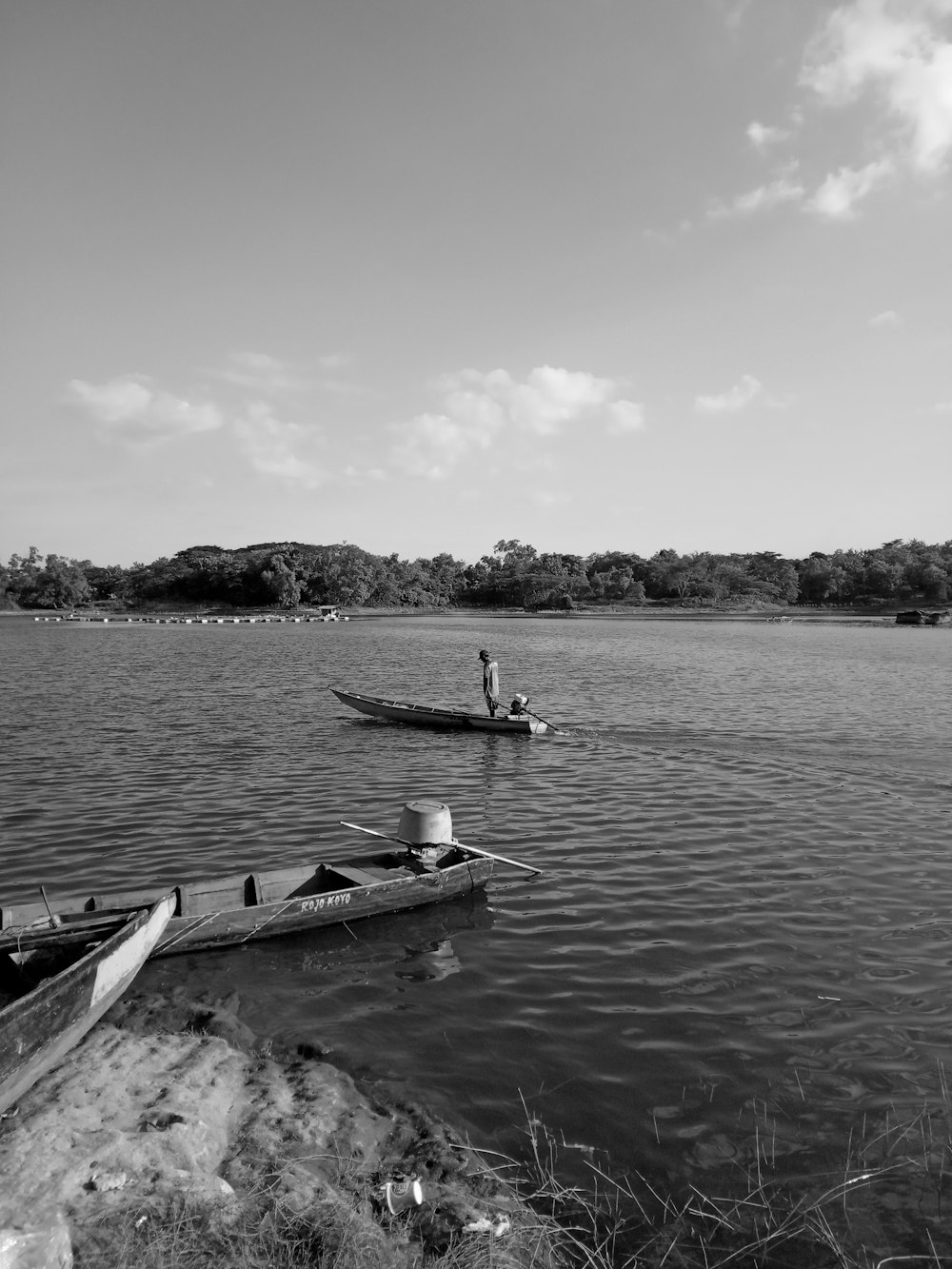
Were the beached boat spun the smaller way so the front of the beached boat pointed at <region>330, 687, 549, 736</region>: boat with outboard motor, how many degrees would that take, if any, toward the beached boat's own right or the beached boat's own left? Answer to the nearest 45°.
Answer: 0° — it already faces it

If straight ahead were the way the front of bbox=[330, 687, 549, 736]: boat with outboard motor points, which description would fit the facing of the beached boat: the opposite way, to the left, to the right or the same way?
to the right

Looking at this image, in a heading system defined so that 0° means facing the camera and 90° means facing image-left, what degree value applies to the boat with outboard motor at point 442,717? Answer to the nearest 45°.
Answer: approximately 135°

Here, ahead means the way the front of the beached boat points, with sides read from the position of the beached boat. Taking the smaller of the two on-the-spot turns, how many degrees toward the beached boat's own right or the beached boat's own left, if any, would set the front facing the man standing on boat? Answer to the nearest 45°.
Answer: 0° — it already faces them

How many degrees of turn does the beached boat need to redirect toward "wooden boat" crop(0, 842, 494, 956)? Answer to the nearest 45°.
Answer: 0° — it already faces it
